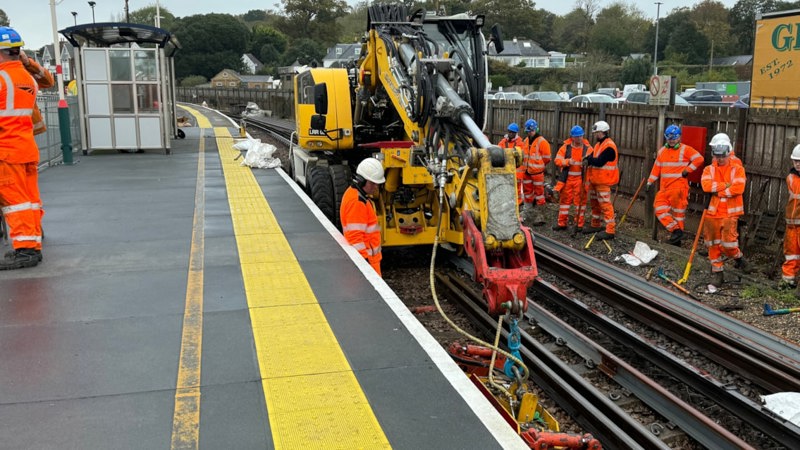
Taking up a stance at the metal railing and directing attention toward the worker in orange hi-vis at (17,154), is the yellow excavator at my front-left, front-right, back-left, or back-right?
front-left

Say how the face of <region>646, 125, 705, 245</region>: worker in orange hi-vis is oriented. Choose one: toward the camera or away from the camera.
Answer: toward the camera

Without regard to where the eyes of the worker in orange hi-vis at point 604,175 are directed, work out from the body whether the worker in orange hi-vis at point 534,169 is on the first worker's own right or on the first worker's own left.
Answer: on the first worker's own right

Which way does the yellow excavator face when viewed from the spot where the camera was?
facing the viewer and to the right of the viewer

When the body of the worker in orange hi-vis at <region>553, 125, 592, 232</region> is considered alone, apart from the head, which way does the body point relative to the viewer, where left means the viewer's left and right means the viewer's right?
facing the viewer

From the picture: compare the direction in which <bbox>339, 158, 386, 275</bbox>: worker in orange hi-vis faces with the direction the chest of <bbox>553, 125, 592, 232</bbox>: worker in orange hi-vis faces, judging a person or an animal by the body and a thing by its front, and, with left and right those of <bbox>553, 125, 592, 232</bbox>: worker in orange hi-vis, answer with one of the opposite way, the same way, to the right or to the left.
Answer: to the left

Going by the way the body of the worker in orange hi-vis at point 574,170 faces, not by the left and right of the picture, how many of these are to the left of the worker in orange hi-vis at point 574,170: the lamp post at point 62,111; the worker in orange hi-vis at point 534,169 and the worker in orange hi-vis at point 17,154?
0

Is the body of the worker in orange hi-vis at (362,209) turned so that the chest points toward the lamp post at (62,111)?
no

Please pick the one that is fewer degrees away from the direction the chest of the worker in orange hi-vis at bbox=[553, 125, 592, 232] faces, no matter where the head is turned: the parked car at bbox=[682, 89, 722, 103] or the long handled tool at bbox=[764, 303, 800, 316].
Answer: the long handled tool

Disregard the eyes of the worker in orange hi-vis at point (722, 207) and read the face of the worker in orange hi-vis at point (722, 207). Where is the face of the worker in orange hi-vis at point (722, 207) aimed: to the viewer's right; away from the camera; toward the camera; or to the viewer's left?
toward the camera

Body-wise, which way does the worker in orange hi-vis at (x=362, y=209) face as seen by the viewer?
to the viewer's right

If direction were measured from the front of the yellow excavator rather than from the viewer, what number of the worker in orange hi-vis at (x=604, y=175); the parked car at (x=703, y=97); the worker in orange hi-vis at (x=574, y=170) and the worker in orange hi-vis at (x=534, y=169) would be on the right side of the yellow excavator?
0

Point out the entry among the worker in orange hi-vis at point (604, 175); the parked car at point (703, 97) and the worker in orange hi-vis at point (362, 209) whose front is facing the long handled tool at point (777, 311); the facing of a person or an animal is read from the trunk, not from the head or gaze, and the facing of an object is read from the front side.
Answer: the worker in orange hi-vis at point (362, 209)
